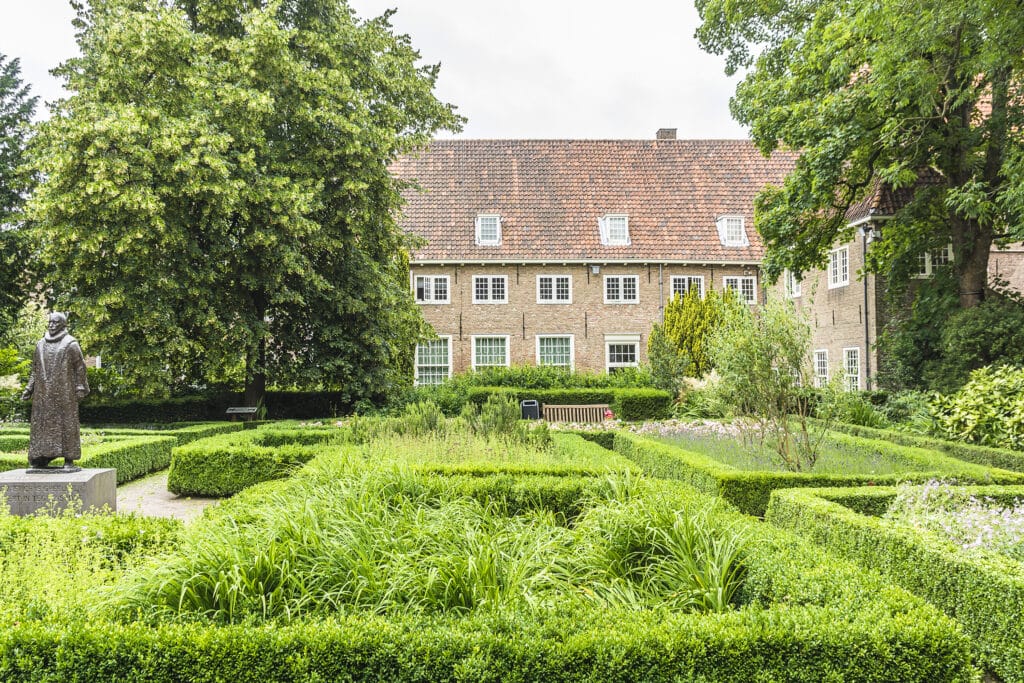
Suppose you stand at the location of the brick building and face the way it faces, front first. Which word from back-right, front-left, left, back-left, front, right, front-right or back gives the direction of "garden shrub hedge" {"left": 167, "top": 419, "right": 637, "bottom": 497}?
front

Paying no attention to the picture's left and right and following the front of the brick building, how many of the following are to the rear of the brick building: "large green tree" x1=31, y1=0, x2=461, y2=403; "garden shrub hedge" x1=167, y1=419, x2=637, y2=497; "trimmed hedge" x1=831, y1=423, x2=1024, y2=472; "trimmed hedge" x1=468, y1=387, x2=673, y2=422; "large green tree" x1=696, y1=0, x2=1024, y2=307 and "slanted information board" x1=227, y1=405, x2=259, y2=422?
0

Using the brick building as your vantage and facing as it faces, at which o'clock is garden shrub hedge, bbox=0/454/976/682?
The garden shrub hedge is roughly at 12 o'clock from the brick building.

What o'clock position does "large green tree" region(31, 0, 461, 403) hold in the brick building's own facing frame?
The large green tree is roughly at 1 o'clock from the brick building.

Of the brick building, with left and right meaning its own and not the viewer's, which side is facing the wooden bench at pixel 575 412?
front

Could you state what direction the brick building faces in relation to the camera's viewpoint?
facing the viewer

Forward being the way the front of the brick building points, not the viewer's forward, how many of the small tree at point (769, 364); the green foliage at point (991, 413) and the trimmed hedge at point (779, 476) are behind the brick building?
0

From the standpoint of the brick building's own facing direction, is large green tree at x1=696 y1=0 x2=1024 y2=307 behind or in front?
in front

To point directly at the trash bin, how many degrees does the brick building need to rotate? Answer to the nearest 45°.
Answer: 0° — it already faces it

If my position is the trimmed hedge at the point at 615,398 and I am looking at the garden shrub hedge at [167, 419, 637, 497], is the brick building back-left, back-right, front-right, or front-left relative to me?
back-right

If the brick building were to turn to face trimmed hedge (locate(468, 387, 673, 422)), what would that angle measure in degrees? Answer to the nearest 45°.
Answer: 0° — it already faces it

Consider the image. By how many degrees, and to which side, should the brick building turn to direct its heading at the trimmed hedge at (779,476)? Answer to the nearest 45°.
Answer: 0° — it already faces it
